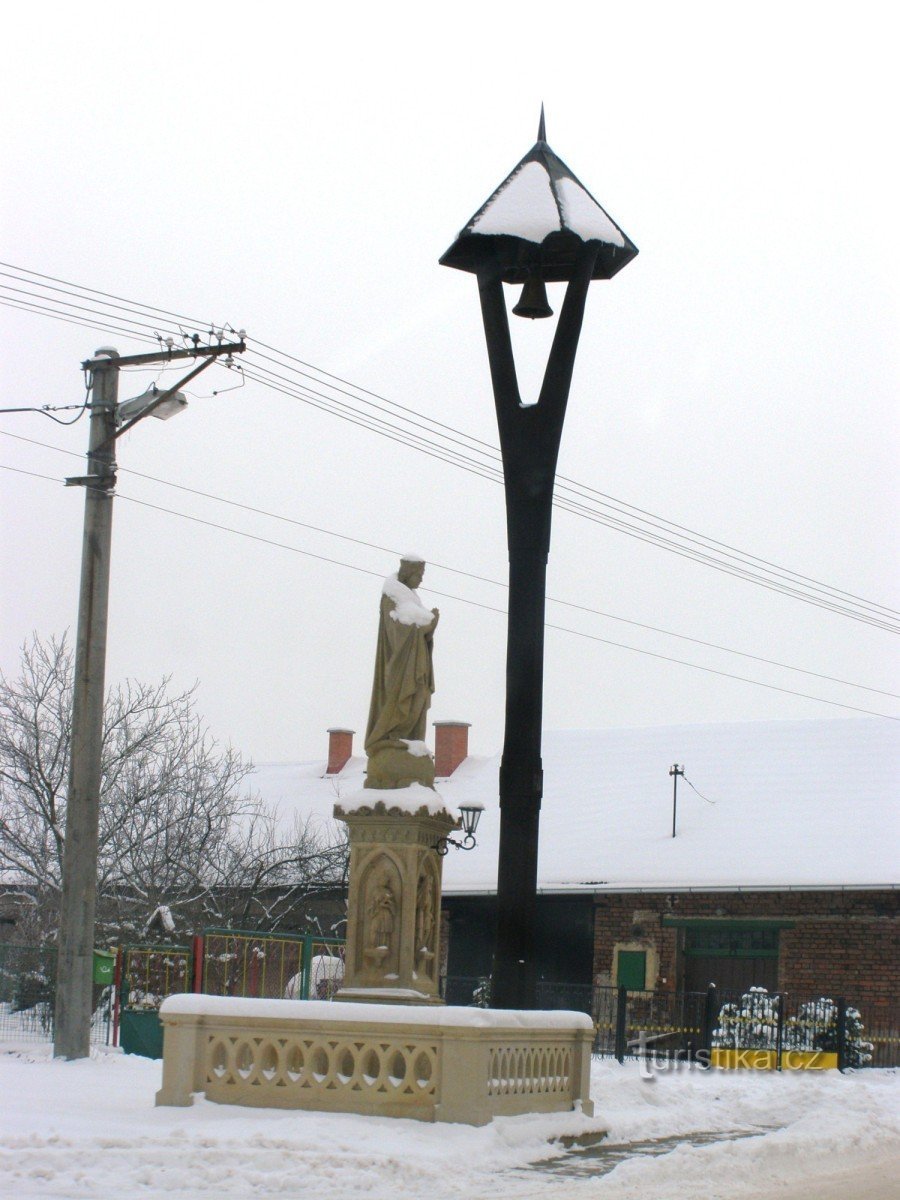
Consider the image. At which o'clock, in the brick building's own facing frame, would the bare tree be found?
The bare tree is roughly at 3 o'clock from the brick building.

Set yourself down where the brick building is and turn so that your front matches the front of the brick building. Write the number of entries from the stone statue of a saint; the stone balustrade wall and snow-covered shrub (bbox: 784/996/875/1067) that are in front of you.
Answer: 3

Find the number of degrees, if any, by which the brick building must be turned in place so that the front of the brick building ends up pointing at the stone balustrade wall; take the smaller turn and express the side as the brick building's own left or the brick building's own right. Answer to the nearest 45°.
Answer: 0° — it already faces it

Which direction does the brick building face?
toward the camera

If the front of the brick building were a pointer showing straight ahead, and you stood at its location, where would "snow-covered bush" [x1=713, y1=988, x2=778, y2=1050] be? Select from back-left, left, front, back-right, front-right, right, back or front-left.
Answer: front
